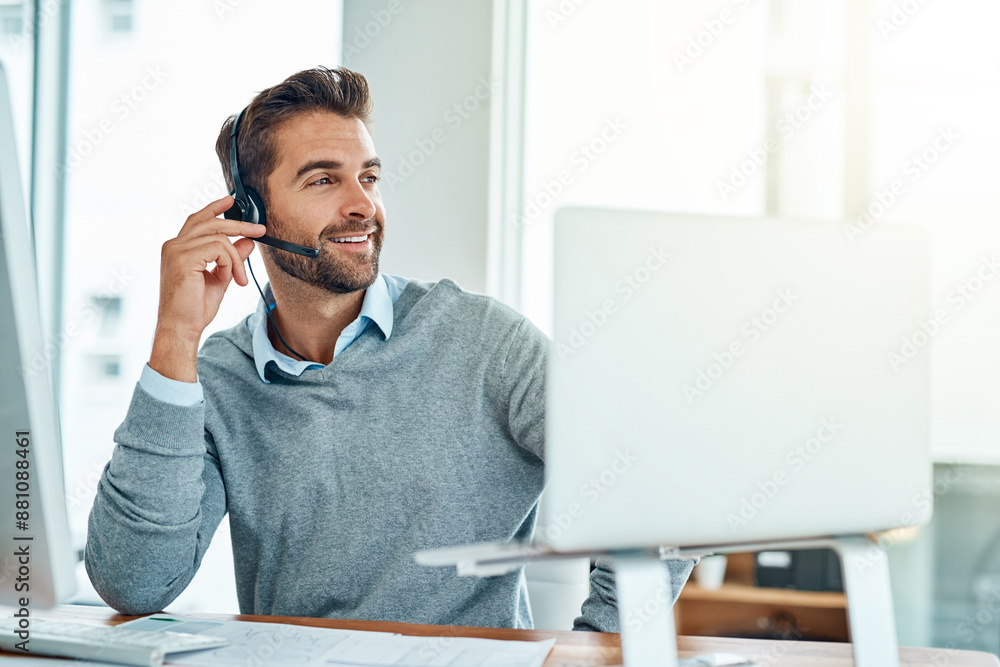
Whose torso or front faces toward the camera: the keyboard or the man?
the man

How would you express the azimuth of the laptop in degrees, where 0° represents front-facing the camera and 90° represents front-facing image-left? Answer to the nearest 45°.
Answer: approximately 135°

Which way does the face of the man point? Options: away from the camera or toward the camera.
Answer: toward the camera

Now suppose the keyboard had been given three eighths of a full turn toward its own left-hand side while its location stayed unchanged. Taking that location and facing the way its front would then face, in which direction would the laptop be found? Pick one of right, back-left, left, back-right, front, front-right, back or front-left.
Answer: back-left

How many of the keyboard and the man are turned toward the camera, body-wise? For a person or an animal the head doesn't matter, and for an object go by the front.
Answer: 1

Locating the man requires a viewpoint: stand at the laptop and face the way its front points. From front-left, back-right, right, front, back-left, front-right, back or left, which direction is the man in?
front

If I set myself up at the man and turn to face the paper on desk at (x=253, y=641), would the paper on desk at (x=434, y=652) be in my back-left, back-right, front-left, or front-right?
front-left

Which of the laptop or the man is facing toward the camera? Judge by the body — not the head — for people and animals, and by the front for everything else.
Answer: the man

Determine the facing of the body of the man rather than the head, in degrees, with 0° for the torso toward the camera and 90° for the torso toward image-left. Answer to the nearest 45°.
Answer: approximately 0°

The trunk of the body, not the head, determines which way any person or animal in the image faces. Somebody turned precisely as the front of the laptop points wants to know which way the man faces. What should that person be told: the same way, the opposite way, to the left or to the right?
the opposite way
